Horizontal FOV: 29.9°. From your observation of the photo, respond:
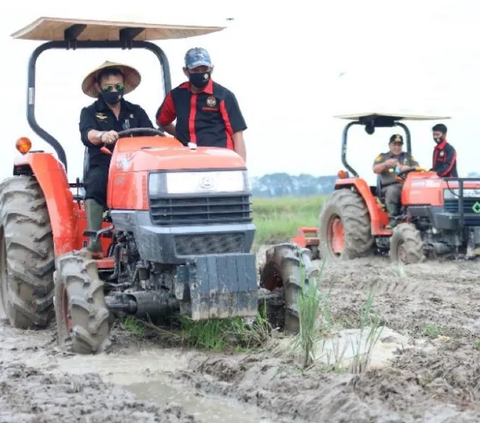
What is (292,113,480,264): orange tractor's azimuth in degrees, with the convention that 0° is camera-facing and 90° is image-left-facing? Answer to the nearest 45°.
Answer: approximately 315°

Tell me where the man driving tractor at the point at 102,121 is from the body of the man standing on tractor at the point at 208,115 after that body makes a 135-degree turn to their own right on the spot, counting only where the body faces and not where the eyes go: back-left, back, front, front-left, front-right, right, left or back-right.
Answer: front-left

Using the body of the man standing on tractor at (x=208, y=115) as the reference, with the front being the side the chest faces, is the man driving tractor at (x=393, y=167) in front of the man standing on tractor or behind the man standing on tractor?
behind

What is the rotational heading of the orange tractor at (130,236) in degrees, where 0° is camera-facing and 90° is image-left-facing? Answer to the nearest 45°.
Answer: approximately 315°

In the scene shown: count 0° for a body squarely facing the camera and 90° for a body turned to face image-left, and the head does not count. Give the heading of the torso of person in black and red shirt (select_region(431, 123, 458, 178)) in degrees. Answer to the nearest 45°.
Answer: approximately 45°

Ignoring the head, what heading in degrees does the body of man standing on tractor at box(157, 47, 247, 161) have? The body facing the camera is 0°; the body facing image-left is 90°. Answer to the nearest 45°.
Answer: approximately 0°
